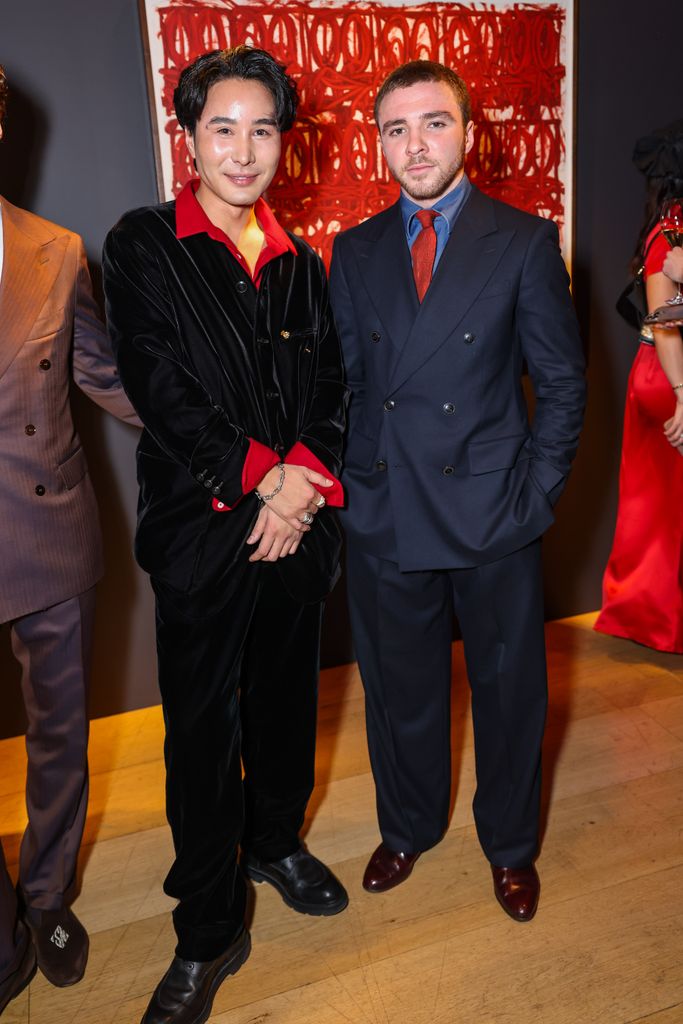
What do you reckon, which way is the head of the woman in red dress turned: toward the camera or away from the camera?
away from the camera

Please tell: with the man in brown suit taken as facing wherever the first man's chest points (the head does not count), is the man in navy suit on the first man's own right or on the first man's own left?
on the first man's own left

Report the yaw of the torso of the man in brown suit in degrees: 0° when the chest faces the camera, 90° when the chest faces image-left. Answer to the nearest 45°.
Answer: approximately 0°

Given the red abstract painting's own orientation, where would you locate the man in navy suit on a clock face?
The man in navy suit is roughly at 12 o'clock from the red abstract painting.

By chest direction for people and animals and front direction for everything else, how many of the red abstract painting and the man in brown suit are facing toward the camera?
2
